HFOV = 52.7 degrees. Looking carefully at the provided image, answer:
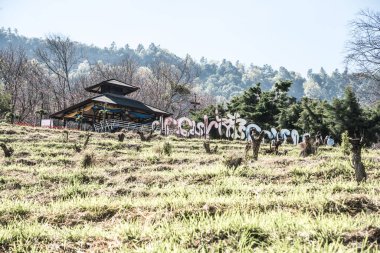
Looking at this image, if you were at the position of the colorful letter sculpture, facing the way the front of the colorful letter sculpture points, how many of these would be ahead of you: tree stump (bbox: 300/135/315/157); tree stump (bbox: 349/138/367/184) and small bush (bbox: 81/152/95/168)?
3

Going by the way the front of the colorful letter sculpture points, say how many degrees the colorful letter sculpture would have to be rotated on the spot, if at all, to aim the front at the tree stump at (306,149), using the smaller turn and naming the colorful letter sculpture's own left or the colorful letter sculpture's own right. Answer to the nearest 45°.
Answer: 0° — it already faces it

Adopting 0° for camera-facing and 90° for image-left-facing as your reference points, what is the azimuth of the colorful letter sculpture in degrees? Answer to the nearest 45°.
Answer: approximately 0°

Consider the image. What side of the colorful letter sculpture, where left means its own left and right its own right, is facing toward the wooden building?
right

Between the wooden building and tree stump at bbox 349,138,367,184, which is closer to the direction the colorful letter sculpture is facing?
the tree stump

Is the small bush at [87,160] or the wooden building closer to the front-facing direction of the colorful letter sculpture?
the small bush

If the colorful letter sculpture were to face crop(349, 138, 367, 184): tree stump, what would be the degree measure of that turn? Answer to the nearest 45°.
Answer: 0° — it already faces it

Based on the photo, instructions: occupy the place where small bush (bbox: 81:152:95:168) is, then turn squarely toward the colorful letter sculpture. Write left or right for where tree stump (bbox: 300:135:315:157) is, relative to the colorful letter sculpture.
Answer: right

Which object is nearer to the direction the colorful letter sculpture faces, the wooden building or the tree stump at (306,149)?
the tree stump
